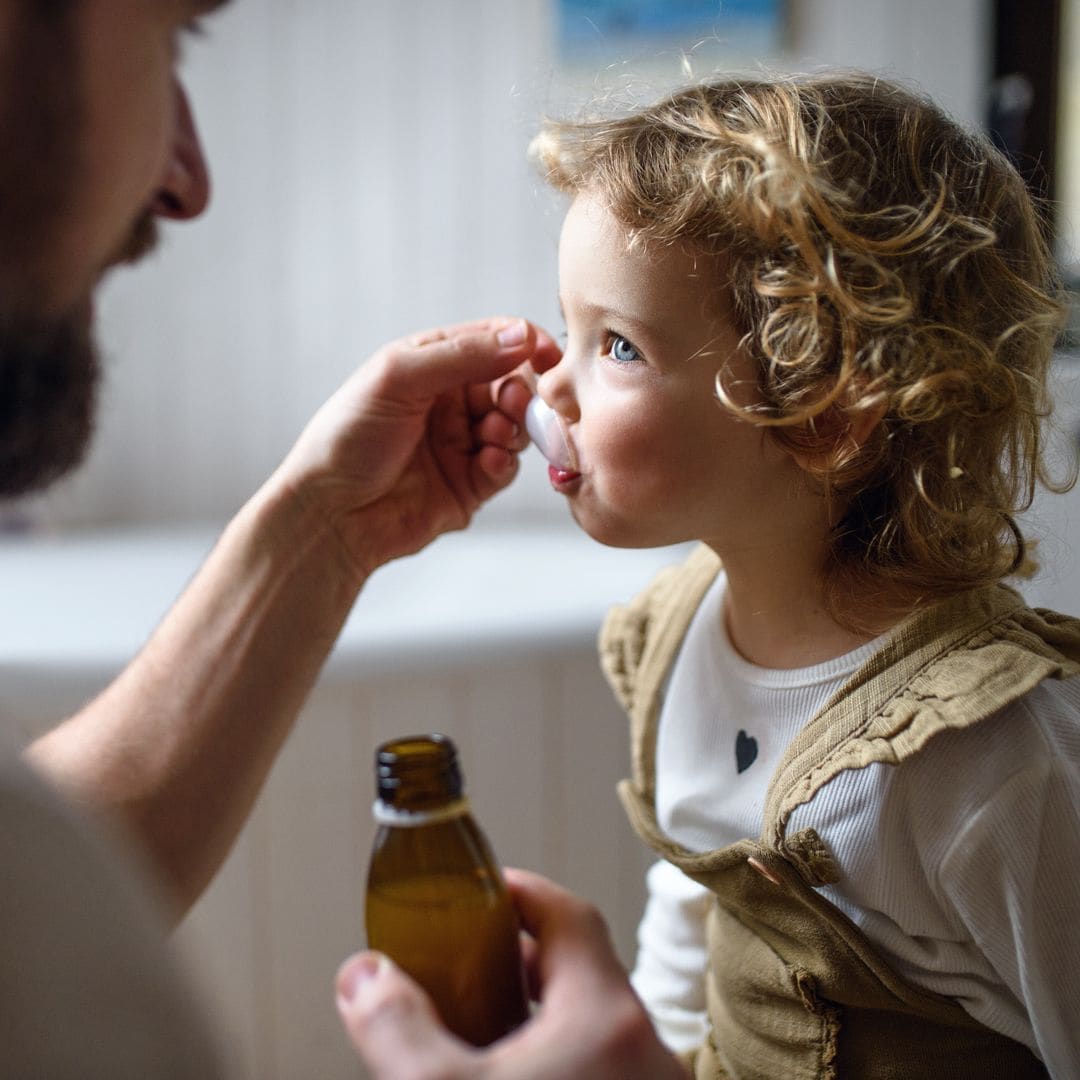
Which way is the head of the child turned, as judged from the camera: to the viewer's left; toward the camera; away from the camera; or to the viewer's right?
to the viewer's left

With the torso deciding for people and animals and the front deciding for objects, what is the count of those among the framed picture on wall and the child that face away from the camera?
0

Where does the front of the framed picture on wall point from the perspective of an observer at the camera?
facing the viewer

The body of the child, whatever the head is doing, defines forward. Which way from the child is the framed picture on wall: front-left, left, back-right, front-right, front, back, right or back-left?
back-right

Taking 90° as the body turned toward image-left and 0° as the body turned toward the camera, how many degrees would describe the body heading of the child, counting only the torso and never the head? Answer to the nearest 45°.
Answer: approximately 45°

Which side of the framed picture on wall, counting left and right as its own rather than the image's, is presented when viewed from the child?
front
